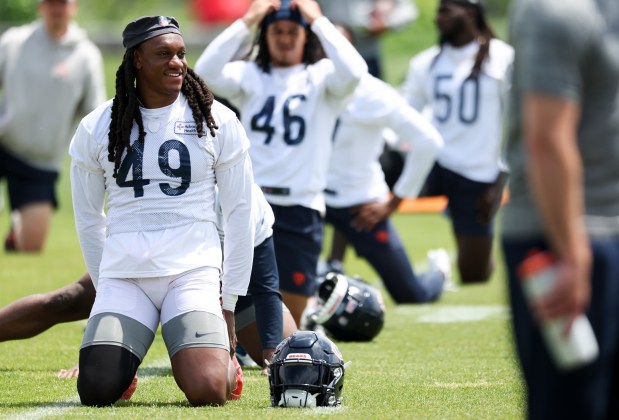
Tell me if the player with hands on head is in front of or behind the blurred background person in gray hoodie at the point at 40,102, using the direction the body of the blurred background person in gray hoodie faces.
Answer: in front

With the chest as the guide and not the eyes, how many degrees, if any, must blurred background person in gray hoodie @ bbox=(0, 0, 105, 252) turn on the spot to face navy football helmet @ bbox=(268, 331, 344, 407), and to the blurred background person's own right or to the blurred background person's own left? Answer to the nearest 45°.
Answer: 0° — they already face it

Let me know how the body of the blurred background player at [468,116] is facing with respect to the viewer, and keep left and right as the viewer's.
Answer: facing the viewer and to the left of the viewer

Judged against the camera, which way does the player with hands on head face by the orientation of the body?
toward the camera

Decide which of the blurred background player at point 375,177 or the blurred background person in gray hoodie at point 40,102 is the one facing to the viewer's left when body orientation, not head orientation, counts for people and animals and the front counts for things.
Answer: the blurred background player at point 375,177

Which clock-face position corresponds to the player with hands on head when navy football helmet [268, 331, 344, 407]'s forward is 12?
The player with hands on head is roughly at 6 o'clock from the navy football helmet.

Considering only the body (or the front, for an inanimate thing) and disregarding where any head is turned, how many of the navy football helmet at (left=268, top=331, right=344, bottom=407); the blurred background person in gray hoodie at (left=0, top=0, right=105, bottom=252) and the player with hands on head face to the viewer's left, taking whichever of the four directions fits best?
0

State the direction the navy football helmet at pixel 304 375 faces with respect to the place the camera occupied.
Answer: facing the viewer

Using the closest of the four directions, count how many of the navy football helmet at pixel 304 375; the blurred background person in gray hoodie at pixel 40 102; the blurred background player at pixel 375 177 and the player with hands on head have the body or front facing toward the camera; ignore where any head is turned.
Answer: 3

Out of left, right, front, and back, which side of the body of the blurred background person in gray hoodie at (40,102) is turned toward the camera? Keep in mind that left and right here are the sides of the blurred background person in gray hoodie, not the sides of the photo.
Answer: front

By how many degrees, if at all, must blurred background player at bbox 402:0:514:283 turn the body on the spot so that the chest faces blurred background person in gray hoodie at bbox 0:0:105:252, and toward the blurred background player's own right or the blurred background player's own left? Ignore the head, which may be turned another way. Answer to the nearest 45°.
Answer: approximately 45° to the blurred background player's own right

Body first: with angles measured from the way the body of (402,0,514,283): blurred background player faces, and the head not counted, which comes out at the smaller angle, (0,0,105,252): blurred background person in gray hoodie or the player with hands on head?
the player with hands on head
